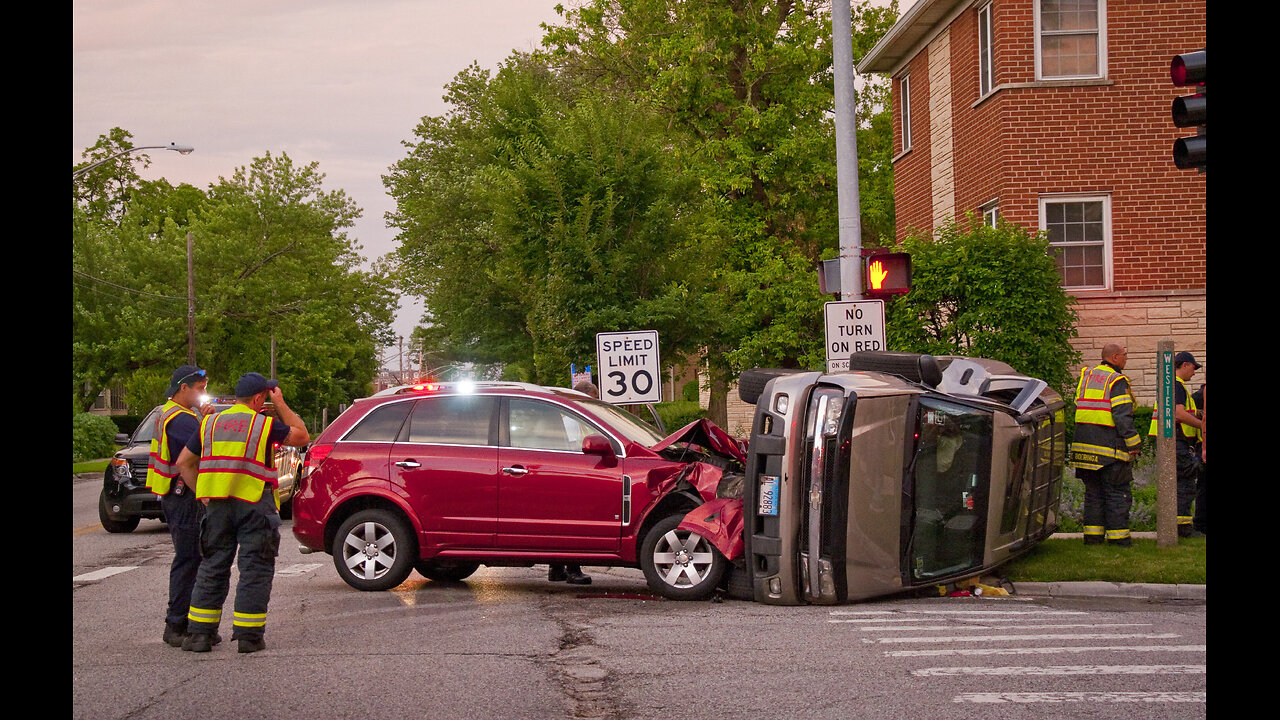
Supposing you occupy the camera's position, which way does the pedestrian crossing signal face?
facing the viewer

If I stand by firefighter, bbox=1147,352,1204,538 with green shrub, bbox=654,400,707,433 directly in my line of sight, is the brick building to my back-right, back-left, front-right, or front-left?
front-right

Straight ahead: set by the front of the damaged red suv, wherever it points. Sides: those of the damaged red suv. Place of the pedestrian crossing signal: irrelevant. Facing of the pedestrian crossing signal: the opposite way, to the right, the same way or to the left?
to the right

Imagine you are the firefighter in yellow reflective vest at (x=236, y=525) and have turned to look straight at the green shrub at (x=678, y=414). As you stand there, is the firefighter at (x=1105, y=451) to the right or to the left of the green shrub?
right

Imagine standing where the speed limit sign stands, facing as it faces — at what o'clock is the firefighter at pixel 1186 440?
The firefighter is roughly at 10 o'clock from the speed limit sign.

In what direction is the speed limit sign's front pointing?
toward the camera

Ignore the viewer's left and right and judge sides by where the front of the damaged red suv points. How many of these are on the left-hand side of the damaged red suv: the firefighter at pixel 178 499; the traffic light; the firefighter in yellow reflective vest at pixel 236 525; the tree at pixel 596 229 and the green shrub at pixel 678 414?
2

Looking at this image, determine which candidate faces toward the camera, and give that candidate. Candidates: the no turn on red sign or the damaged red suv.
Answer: the no turn on red sign

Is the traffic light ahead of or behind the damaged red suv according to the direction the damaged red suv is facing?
ahead

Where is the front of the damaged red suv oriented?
to the viewer's right

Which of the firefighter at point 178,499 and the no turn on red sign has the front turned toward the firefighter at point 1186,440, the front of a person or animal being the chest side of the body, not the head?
the firefighter at point 178,499

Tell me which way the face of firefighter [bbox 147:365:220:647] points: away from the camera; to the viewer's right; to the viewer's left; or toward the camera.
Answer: to the viewer's right

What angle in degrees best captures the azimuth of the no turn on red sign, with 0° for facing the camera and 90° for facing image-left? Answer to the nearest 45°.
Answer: approximately 0°

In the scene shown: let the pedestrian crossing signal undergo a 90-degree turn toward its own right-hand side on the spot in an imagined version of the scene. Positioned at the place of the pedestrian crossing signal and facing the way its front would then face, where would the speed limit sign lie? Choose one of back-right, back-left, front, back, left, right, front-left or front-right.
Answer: front-right
